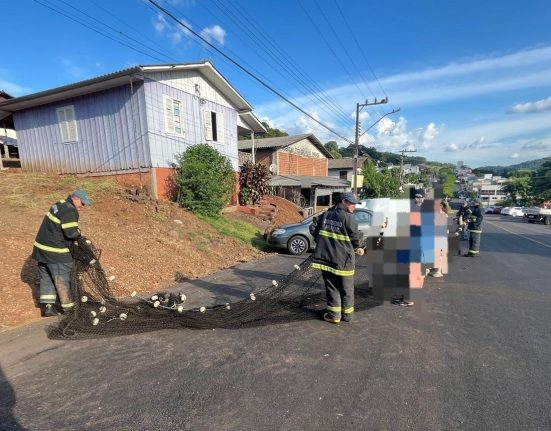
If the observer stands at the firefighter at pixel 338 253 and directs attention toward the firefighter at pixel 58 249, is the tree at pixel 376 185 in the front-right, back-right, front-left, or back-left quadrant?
back-right

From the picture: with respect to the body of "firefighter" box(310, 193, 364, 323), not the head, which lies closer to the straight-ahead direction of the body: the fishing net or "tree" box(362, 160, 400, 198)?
the tree

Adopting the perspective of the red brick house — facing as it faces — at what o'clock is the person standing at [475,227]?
The person standing is roughly at 1 o'clock from the red brick house.

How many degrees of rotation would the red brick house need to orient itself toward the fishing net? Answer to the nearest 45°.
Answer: approximately 45° to its right

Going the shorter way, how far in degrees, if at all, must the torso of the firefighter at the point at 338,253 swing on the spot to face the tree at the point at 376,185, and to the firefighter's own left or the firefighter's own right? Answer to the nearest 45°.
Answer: approximately 45° to the firefighter's own left

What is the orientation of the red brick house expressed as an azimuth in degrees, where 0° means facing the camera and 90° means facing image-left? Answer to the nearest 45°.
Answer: approximately 315°

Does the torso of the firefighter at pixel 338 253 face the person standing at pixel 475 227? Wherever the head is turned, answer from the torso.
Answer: yes

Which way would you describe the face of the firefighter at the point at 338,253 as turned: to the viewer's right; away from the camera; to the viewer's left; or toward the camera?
to the viewer's right
